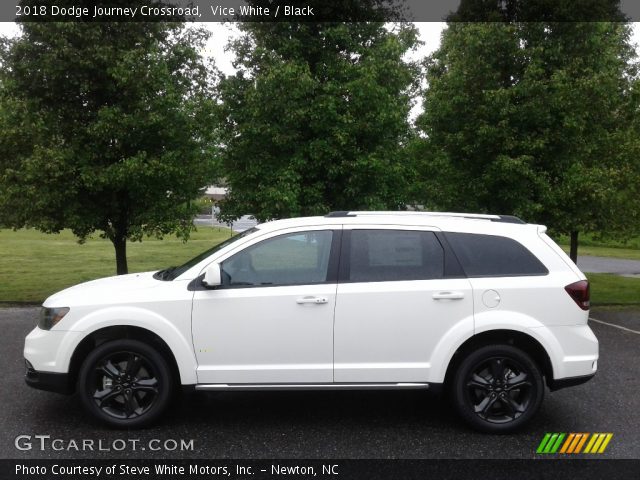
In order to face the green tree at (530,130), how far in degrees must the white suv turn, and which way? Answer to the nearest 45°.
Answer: approximately 135° to its right

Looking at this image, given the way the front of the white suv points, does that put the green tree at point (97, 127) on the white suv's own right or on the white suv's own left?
on the white suv's own right

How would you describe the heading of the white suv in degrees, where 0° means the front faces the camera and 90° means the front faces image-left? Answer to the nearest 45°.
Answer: approximately 90°

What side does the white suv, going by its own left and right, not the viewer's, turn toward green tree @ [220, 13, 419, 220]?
right
